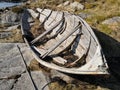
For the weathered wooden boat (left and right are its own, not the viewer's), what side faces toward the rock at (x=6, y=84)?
right

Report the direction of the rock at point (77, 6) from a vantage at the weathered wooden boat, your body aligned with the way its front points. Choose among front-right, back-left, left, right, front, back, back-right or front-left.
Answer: back-left

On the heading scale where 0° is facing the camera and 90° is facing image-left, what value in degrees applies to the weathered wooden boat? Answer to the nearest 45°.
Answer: approximately 315°

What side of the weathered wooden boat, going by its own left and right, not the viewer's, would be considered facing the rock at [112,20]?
left

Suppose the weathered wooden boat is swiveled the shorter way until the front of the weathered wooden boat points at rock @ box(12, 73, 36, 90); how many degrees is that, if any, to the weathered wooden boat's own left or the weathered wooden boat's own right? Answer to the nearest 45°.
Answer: approximately 90° to the weathered wooden boat's own right

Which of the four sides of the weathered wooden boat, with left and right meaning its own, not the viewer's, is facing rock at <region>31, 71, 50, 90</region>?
right
